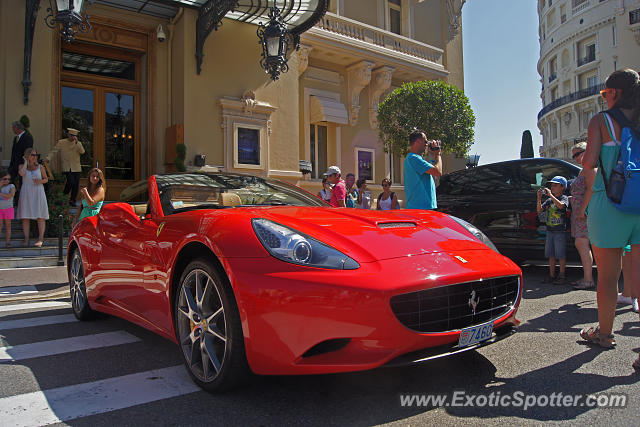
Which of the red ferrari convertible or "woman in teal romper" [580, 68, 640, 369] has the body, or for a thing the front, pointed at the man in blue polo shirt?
the woman in teal romper

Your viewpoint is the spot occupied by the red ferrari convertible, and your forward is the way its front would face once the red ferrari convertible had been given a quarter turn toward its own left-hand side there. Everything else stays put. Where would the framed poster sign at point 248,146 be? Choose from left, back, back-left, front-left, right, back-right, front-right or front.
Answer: front-left

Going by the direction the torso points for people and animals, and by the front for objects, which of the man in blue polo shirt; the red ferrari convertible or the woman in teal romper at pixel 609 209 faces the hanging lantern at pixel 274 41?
the woman in teal romper

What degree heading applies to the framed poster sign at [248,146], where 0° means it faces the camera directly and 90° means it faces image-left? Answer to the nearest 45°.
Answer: approximately 315°

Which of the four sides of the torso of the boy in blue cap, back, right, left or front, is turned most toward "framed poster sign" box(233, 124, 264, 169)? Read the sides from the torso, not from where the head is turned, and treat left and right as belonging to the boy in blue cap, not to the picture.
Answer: right

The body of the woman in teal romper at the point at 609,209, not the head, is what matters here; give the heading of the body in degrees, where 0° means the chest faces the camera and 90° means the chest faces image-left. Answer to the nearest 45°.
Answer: approximately 135°

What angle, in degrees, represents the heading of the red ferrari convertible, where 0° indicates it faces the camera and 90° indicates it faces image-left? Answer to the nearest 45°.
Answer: approximately 315°

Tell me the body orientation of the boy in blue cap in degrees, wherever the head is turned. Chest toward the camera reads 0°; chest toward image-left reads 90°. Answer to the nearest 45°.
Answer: approximately 45°

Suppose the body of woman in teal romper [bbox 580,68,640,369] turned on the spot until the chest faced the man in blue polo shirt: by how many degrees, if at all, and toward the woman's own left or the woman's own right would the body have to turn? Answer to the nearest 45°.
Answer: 0° — they already face them
